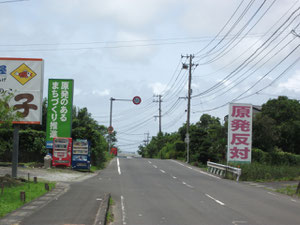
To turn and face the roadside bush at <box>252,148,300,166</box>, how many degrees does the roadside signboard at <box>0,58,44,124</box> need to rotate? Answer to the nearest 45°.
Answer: approximately 135° to its left

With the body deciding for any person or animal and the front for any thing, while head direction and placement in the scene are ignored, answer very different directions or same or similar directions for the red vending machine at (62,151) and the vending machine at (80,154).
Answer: same or similar directions

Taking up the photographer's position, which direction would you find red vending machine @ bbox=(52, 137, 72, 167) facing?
facing the viewer

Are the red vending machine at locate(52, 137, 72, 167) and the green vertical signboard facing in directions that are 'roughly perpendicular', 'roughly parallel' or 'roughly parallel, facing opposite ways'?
roughly parallel

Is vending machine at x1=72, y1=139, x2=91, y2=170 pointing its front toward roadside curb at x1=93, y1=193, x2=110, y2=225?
yes

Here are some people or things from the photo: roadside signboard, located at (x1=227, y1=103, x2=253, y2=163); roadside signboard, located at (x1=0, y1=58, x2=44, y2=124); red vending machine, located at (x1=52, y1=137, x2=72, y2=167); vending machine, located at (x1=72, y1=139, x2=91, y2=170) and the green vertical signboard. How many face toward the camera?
5

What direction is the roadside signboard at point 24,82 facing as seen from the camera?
toward the camera

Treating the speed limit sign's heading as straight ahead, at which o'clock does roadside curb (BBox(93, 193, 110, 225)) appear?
The roadside curb is roughly at 12 o'clock from the speed limit sign.

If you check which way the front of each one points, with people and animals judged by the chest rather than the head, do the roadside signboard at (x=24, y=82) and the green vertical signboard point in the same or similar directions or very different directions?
same or similar directions

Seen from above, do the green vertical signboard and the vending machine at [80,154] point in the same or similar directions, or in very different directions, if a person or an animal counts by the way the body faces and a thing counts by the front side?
same or similar directions

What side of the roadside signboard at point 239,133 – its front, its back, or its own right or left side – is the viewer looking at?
front

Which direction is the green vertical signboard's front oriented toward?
toward the camera

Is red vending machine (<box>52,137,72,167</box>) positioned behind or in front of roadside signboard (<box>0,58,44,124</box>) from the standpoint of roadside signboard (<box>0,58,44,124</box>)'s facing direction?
behind

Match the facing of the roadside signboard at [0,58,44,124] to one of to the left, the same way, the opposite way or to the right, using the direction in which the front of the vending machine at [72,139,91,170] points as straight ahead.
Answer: the same way

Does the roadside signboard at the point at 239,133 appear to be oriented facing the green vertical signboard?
no
